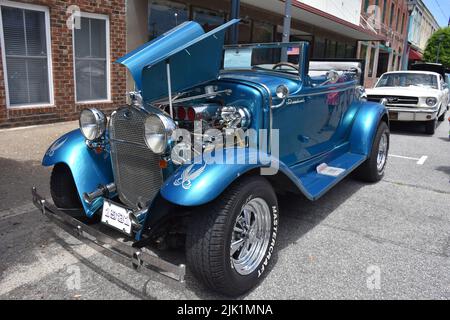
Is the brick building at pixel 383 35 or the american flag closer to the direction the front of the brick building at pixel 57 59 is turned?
the american flag

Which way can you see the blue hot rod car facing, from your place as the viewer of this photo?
facing the viewer and to the left of the viewer

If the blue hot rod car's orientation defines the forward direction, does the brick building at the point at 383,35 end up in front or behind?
behind

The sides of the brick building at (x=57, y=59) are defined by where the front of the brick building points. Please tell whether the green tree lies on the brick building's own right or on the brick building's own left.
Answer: on the brick building's own left

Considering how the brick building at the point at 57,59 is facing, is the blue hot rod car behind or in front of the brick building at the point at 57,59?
in front

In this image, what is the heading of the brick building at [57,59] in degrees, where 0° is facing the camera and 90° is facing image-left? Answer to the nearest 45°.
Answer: approximately 315°

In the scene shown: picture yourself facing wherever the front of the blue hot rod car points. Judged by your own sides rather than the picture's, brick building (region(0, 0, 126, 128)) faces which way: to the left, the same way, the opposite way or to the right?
to the left

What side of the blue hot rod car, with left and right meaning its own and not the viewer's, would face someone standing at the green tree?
back

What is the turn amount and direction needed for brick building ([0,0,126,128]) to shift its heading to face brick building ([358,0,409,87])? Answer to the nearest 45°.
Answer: approximately 90° to its left

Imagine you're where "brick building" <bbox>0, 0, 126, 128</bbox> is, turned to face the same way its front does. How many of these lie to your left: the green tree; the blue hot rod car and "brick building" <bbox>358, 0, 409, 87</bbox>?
2

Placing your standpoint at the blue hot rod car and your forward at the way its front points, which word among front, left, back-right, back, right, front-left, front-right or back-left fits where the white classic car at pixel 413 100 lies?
back

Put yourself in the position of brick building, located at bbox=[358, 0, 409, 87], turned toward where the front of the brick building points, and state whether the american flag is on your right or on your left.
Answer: on your right

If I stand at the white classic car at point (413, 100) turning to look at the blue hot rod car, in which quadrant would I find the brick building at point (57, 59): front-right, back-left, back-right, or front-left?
front-right

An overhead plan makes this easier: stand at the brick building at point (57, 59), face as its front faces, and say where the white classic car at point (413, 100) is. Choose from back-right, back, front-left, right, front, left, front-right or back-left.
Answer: front-left
